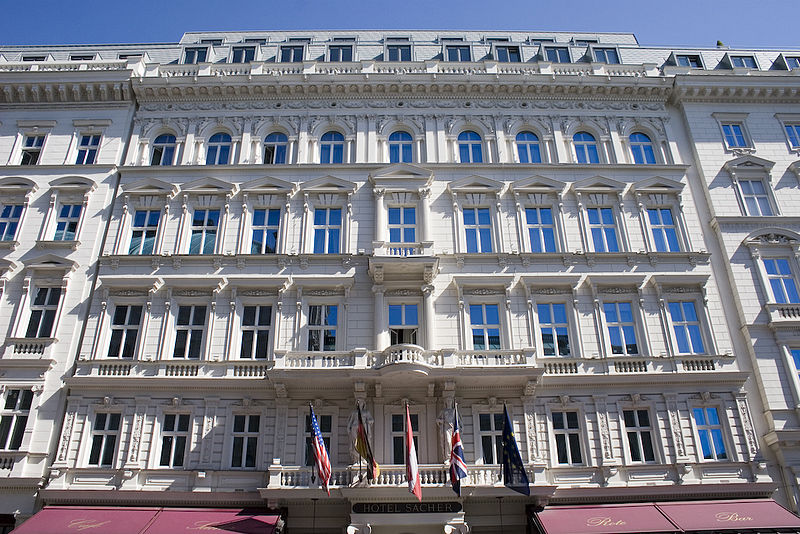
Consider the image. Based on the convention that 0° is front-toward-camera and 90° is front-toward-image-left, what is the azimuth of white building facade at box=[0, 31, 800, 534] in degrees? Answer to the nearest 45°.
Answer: approximately 0°
